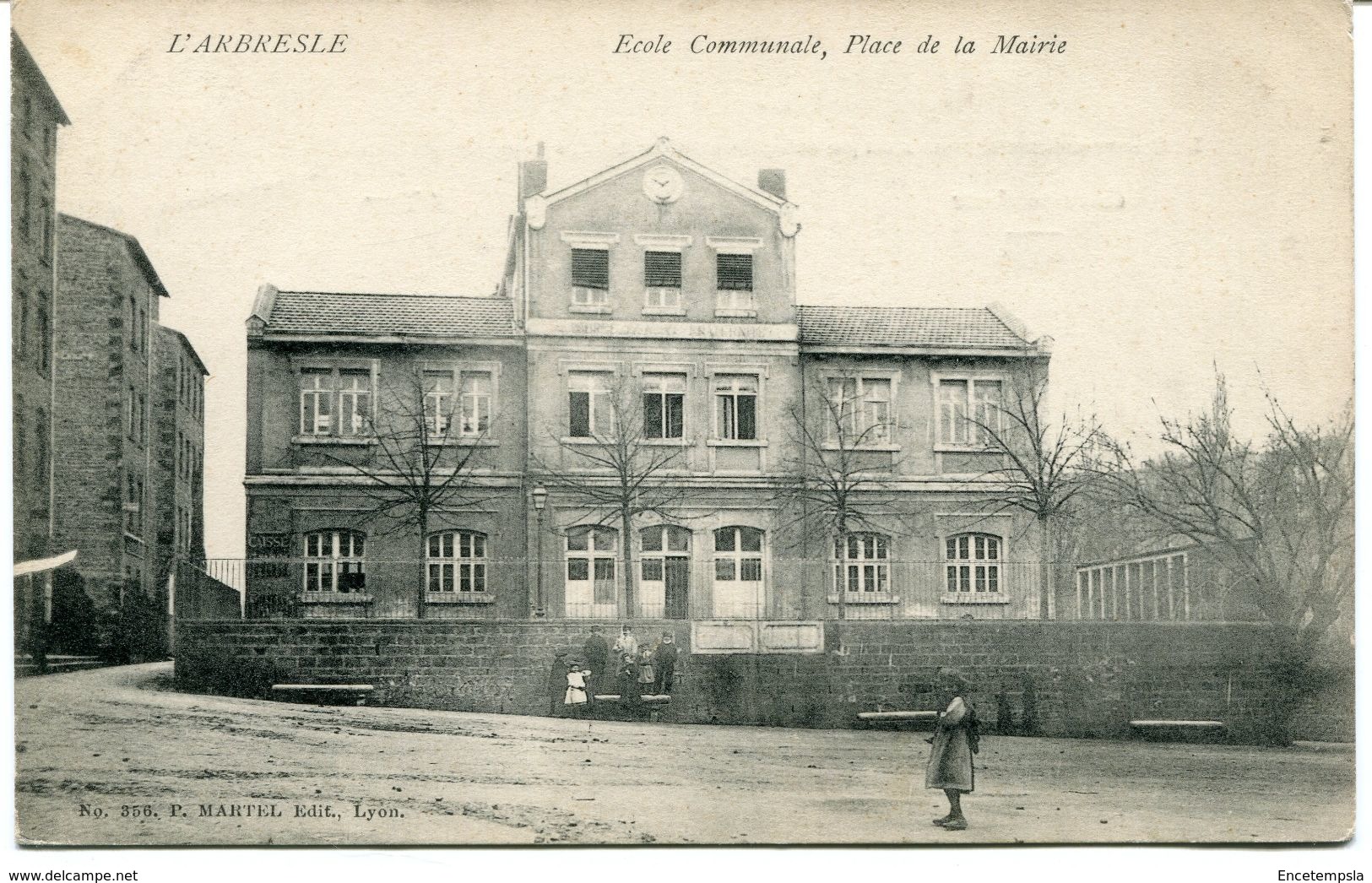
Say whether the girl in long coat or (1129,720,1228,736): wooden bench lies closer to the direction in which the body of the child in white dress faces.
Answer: the girl in long coat

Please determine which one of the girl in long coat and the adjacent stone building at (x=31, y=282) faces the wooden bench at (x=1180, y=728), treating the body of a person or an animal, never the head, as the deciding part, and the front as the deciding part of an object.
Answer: the adjacent stone building

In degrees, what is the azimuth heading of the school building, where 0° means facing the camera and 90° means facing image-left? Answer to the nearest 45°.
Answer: approximately 0°

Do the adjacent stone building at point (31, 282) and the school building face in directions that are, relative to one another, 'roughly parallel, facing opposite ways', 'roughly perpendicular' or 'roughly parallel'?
roughly perpendicular

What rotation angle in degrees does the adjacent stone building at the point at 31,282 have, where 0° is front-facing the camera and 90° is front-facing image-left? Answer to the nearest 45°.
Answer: approximately 270°
